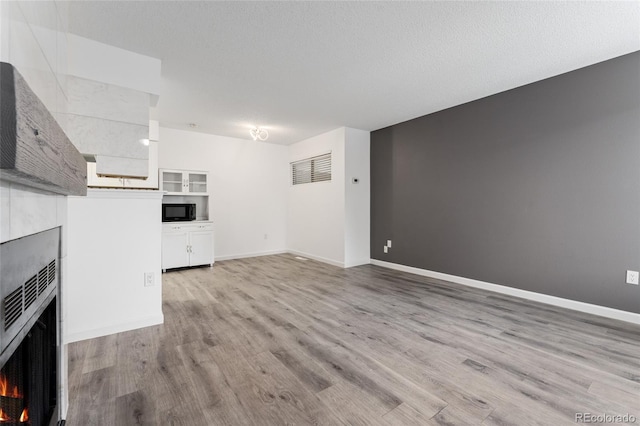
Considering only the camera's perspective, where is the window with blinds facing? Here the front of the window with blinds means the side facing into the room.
facing the viewer and to the left of the viewer

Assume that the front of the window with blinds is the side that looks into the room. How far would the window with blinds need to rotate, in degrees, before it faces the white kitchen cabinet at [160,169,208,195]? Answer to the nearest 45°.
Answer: approximately 45° to its right

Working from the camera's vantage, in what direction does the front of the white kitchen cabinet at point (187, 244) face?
facing the viewer

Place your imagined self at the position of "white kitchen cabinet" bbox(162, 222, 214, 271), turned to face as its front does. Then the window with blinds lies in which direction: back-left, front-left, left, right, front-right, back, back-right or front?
left

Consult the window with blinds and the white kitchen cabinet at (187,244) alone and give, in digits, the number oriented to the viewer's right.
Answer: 0
